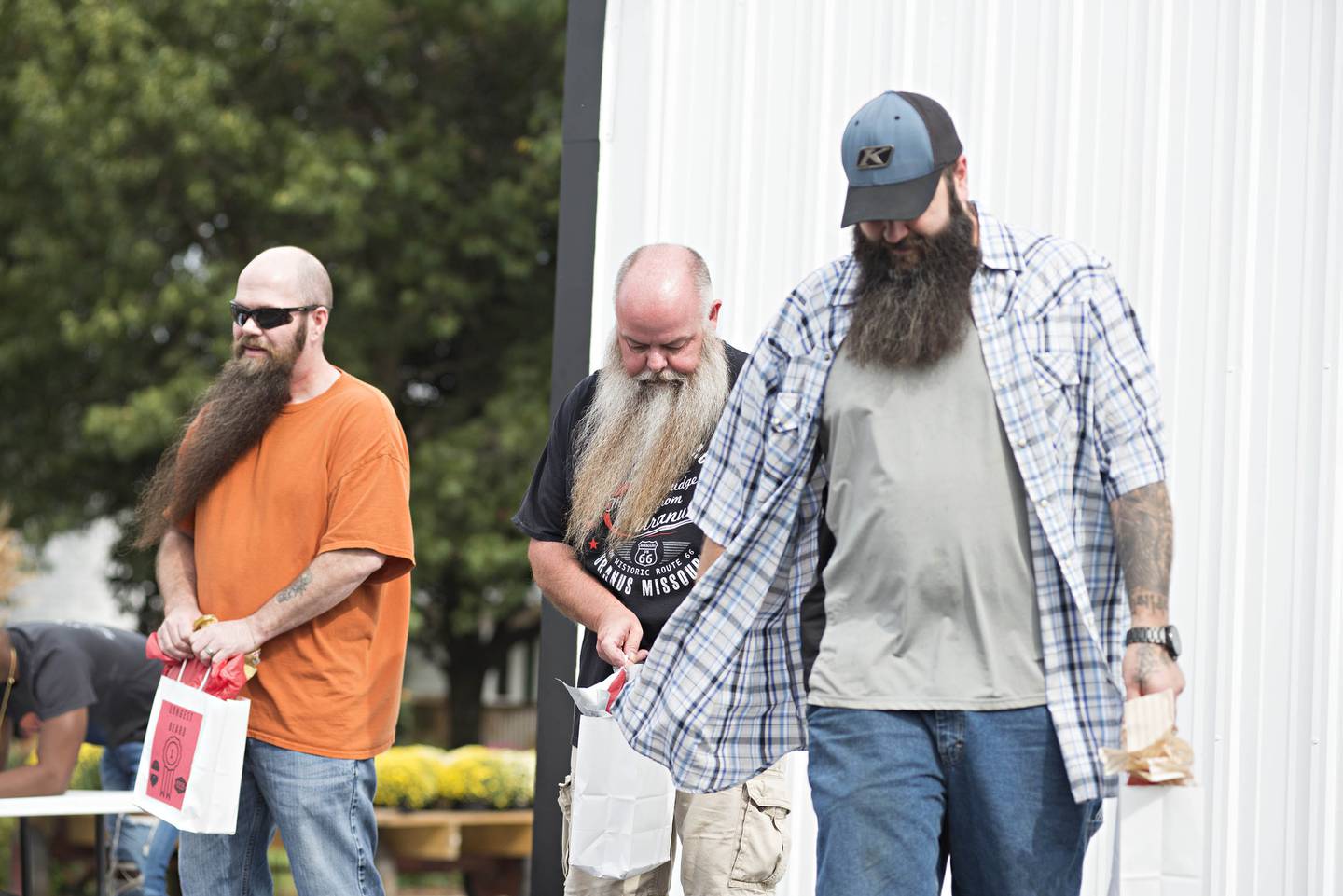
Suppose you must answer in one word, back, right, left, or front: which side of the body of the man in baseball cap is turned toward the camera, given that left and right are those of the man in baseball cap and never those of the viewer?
front

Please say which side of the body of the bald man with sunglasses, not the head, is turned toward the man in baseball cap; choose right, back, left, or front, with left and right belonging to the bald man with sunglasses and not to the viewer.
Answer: left

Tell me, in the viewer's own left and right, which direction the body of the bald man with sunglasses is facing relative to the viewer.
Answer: facing the viewer and to the left of the viewer

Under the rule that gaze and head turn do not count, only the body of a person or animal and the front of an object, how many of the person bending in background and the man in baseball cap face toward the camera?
1

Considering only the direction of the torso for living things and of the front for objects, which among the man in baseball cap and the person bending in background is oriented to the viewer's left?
the person bending in background

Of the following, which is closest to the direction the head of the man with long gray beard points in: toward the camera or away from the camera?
toward the camera

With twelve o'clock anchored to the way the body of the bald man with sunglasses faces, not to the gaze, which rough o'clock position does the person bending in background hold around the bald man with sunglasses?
The person bending in background is roughly at 4 o'clock from the bald man with sunglasses.

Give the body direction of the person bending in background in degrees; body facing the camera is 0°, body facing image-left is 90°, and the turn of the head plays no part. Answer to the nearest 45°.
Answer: approximately 90°

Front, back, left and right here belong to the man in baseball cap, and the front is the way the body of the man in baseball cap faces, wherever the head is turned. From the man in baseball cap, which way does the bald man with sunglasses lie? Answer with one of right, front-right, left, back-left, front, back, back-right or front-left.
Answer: back-right

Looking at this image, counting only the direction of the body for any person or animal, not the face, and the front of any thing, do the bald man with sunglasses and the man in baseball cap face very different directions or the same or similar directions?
same or similar directions

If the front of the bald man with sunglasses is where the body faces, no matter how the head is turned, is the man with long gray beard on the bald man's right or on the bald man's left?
on the bald man's left
